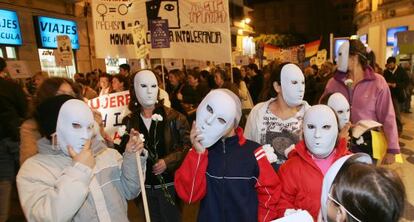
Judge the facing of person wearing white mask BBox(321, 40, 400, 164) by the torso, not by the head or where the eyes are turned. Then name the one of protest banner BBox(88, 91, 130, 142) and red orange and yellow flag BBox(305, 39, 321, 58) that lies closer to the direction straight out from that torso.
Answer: the protest banner

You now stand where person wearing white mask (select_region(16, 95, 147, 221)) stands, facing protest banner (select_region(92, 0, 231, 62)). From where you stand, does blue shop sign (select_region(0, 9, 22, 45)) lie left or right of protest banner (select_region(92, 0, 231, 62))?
left

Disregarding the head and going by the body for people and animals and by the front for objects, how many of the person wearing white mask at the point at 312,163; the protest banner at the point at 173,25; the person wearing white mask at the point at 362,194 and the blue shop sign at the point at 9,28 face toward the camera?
3

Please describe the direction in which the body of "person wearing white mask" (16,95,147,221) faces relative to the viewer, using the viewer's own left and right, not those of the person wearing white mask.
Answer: facing the viewer and to the right of the viewer

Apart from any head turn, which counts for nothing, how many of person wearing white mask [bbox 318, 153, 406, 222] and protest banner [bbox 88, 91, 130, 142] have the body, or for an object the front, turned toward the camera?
1

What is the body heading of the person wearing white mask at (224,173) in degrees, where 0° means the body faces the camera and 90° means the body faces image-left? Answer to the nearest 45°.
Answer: approximately 0°

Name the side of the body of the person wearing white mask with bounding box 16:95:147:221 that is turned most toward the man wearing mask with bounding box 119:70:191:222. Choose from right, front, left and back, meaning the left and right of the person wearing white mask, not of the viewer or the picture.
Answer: left

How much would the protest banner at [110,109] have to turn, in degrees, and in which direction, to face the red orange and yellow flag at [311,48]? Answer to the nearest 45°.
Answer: approximately 135° to its left
